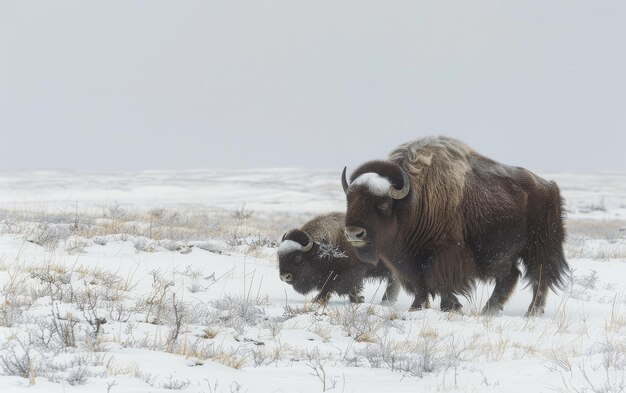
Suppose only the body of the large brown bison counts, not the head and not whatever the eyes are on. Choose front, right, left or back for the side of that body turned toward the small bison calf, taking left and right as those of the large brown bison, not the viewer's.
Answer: right

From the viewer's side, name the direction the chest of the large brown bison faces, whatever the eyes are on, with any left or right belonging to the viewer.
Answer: facing the viewer and to the left of the viewer

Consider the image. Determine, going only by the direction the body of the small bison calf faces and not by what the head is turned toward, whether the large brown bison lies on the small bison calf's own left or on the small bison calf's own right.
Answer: on the small bison calf's own left

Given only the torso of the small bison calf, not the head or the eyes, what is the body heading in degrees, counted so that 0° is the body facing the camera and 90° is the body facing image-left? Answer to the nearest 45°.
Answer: approximately 90°

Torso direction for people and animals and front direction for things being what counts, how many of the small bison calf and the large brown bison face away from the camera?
0
